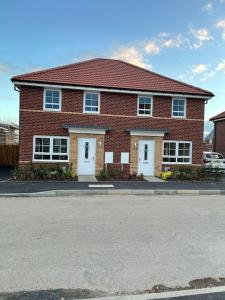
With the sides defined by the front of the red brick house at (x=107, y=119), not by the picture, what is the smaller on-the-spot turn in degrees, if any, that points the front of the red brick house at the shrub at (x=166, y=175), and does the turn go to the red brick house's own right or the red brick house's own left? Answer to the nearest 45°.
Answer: approximately 90° to the red brick house's own left

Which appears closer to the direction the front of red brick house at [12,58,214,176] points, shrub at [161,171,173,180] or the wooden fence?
the shrub

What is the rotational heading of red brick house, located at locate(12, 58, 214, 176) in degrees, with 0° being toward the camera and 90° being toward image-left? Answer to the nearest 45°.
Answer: approximately 0°

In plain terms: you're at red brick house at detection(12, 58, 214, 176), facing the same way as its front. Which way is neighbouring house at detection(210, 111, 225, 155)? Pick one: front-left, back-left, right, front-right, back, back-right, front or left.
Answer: back-left

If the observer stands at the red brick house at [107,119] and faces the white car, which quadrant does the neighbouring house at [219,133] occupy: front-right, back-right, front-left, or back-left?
front-left

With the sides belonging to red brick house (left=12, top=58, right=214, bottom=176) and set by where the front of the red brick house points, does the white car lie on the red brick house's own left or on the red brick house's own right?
on the red brick house's own left

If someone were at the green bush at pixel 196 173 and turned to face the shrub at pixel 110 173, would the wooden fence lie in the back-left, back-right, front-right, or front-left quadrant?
front-right

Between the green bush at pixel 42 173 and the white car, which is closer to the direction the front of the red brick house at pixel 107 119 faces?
the green bush

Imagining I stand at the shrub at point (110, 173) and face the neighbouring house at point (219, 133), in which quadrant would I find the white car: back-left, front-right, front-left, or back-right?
front-right
